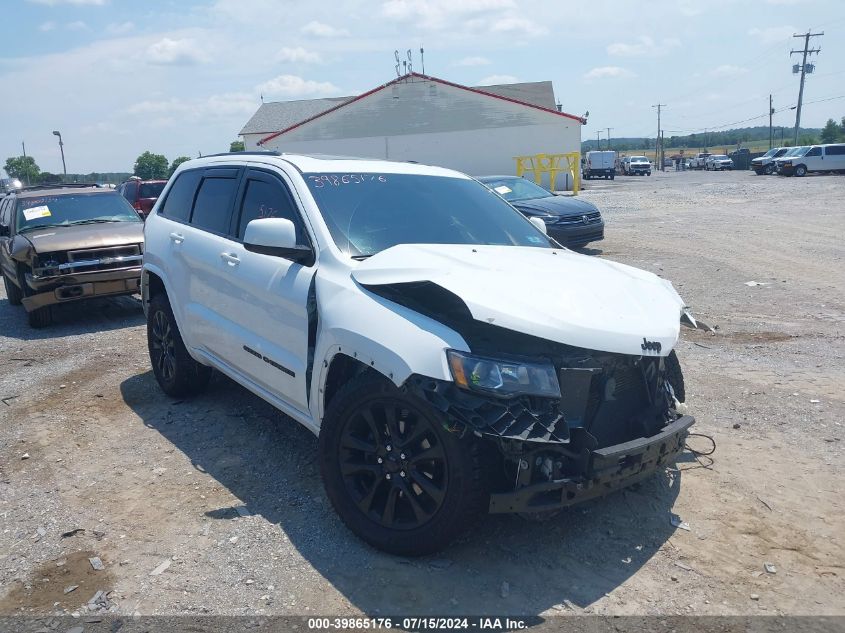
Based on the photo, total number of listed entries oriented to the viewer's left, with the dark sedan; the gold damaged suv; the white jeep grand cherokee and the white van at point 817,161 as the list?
1

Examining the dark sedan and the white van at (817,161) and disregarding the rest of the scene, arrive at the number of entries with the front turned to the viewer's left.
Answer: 1

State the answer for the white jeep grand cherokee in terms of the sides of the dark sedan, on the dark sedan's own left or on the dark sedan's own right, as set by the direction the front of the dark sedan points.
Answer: on the dark sedan's own right

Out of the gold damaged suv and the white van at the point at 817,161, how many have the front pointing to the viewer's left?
1

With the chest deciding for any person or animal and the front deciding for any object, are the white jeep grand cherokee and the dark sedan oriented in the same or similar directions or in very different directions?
same or similar directions

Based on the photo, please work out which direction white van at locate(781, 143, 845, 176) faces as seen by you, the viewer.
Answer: facing to the left of the viewer

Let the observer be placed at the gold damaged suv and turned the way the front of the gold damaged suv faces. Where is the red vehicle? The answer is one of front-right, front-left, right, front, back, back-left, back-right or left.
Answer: back-left

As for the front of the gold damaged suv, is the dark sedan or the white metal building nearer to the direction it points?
the dark sedan

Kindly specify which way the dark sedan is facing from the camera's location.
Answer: facing the viewer and to the right of the viewer

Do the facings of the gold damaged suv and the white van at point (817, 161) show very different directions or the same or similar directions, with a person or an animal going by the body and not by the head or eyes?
very different directions

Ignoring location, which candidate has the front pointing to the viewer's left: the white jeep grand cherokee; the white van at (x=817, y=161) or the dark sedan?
the white van

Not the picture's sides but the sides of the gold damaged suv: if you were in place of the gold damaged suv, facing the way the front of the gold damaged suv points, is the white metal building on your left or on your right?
on your left

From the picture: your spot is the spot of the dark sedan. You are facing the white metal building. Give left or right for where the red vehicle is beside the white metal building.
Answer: left

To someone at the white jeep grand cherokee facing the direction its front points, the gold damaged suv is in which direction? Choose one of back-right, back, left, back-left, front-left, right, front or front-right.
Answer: back
